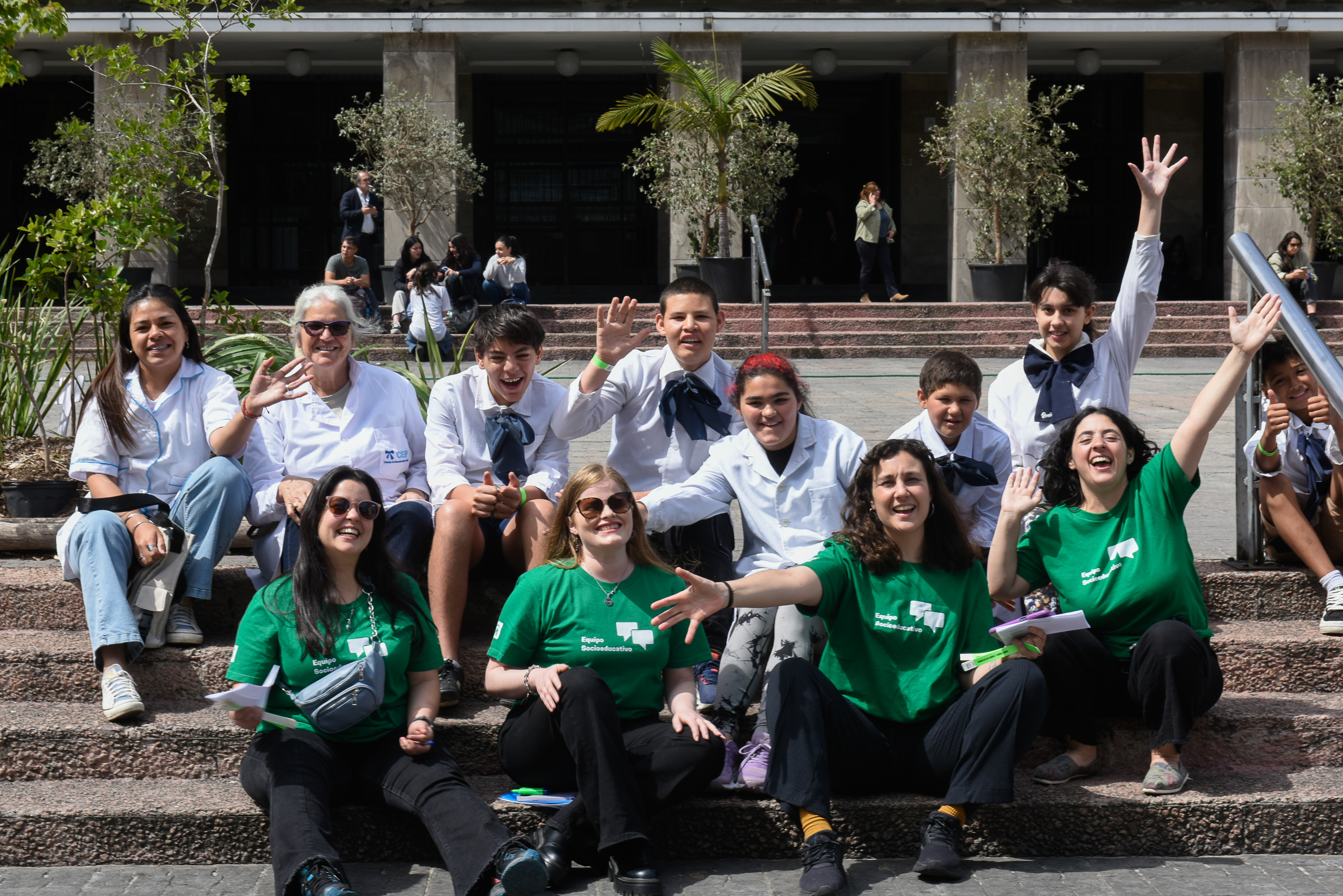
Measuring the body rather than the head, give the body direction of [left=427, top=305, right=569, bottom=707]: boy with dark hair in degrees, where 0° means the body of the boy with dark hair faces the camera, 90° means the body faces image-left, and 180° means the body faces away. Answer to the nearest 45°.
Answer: approximately 0°

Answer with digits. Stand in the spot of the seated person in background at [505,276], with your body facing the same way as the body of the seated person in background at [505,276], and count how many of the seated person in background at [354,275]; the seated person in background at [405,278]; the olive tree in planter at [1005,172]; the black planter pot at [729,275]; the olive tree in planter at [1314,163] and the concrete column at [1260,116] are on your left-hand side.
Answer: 4

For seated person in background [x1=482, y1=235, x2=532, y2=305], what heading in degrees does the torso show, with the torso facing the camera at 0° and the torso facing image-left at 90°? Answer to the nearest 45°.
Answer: approximately 0°

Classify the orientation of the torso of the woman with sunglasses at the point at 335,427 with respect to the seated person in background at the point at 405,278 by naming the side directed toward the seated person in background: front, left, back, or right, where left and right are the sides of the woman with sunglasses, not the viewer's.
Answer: back

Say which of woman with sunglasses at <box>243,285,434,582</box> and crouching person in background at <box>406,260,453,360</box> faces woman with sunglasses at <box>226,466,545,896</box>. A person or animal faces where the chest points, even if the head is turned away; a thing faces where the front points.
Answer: woman with sunglasses at <box>243,285,434,582</box>

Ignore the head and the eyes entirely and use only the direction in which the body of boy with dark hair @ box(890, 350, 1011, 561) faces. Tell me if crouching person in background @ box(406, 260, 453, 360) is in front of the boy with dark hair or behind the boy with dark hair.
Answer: behind

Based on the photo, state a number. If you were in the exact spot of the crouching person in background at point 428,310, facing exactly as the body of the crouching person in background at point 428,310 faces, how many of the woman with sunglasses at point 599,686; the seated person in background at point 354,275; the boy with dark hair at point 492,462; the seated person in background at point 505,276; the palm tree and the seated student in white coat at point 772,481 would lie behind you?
3

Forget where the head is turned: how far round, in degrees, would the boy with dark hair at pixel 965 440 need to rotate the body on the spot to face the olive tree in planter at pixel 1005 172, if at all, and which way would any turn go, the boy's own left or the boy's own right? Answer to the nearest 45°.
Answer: approximately 180°

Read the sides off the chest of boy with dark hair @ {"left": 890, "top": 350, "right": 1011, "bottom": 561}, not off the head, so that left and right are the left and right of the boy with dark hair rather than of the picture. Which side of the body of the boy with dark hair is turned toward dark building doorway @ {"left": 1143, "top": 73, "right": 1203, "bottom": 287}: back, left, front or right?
back
